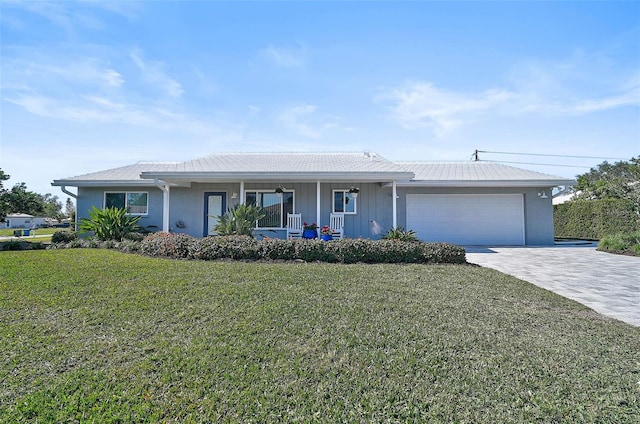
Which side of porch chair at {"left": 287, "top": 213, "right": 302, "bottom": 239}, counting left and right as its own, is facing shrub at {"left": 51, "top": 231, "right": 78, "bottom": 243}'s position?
right

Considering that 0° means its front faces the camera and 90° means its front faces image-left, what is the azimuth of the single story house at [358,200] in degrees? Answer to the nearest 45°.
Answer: approximately 0°

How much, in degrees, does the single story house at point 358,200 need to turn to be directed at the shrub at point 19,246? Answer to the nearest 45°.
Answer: approximately 90° to its right

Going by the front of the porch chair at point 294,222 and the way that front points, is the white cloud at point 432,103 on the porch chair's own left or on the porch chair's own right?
on the porch chair's own left

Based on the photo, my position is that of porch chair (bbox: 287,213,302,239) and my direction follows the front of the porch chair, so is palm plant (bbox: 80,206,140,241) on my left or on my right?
on my right

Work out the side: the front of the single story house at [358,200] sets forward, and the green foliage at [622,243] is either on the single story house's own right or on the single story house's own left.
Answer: on the single story house's own left

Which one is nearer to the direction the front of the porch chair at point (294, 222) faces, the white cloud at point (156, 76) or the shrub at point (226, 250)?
the shrub

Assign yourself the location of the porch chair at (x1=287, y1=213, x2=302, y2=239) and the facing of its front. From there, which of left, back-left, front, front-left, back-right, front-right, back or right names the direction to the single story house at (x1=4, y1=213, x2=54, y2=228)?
back-right

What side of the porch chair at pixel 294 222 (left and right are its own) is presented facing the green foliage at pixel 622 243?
left
